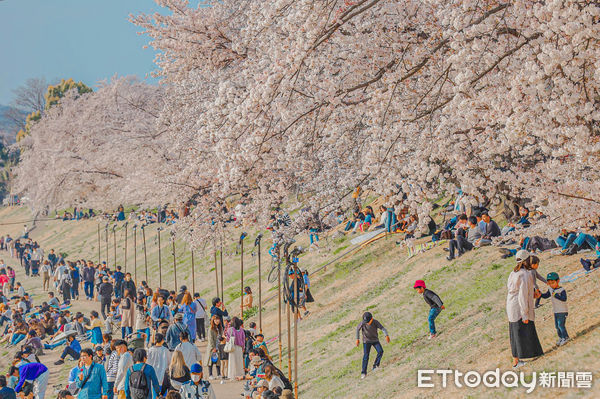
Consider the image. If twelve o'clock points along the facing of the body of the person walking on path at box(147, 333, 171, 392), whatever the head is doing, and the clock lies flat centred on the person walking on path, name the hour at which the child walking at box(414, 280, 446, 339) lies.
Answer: The child walking is roughly at 3 o'clock from the person walking on path.

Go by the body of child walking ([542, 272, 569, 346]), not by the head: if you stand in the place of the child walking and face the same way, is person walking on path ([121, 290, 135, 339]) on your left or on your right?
on your right

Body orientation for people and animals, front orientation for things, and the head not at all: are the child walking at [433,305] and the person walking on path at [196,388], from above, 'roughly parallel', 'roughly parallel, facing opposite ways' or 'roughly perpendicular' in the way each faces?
roughly perpendicular

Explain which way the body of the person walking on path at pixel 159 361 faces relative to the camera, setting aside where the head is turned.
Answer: away from the camera
